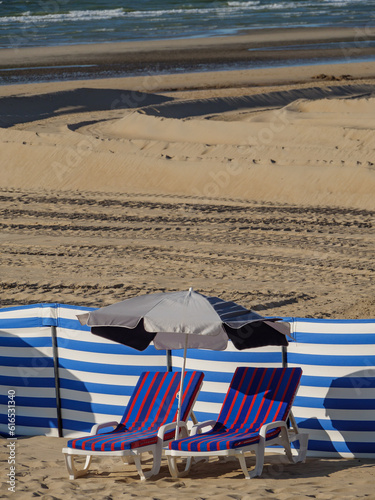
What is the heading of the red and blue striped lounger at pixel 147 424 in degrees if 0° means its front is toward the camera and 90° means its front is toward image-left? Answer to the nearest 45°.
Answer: approximately 45°

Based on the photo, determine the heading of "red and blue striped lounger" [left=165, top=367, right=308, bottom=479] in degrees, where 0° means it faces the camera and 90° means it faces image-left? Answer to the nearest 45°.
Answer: approximately 45°
